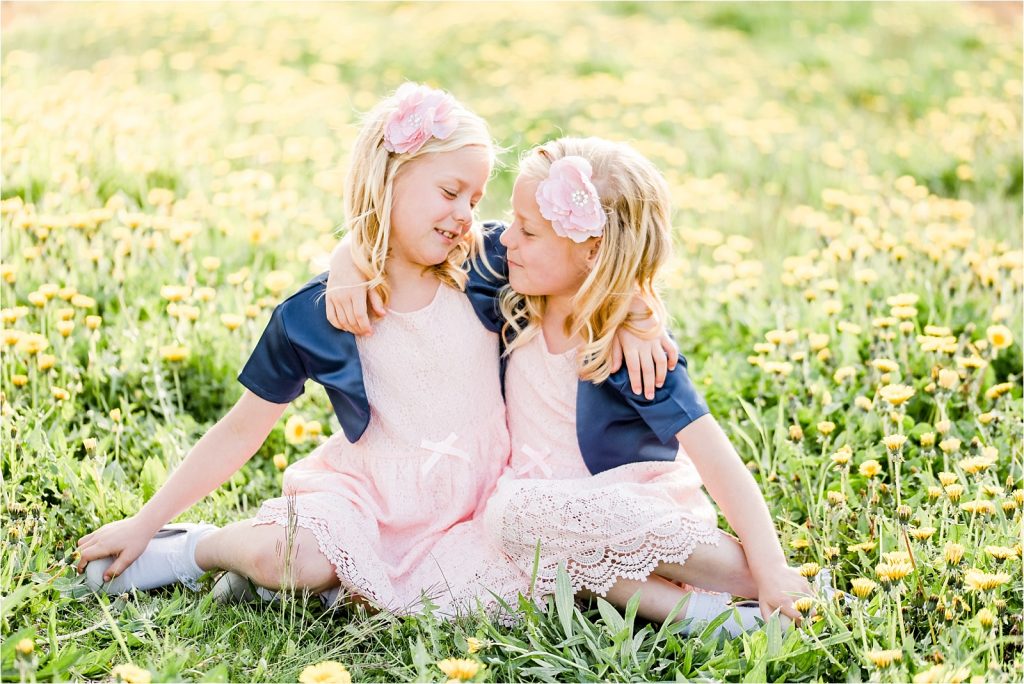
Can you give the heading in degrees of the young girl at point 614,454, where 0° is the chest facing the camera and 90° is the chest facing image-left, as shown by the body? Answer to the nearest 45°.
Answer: approximately 45°

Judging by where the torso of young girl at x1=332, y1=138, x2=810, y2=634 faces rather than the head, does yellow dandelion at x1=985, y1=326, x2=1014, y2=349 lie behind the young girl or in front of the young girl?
behind

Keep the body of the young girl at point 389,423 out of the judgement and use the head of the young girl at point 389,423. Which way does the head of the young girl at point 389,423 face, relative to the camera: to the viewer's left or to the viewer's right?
to the viewer's right

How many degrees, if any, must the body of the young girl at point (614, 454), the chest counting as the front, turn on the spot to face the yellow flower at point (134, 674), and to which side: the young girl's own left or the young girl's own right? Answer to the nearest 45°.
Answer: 0° — they already face it

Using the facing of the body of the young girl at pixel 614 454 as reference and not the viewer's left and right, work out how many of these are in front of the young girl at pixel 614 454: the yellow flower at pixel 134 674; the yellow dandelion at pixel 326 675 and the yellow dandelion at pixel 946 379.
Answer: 2

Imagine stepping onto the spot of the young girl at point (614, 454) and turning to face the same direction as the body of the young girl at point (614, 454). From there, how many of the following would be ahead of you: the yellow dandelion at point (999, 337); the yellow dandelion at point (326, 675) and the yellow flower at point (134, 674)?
2

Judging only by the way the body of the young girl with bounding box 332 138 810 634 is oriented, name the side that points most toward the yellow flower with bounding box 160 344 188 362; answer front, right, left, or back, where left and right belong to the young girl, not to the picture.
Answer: right

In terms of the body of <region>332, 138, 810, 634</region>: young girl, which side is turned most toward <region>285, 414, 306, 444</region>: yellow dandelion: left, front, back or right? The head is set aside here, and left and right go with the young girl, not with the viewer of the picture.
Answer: right
